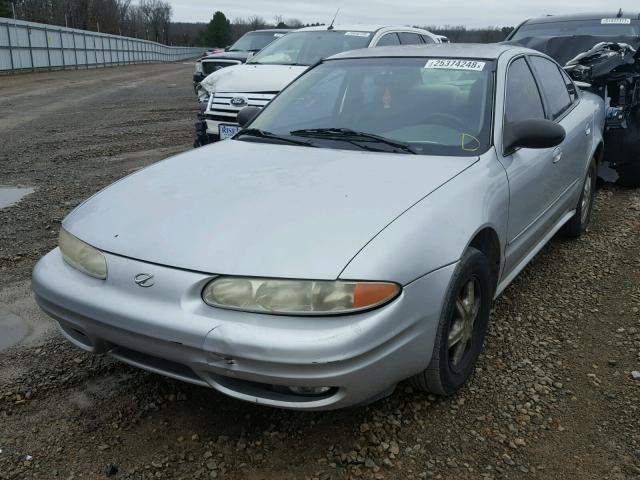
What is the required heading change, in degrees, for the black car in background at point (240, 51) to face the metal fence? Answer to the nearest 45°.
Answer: approximately 90° to its right

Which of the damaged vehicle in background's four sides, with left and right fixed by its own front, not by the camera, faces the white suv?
right

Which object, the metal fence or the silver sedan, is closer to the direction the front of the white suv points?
the silver sedan

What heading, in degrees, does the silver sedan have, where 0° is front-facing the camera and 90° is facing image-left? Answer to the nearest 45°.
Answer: approximately 45°

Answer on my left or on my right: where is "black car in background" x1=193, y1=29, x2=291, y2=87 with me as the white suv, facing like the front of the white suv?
on my right

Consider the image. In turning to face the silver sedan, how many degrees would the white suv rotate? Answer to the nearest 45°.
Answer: approximately 45° to its left

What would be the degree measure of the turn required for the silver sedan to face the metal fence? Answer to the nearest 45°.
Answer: approximately 90° to its right

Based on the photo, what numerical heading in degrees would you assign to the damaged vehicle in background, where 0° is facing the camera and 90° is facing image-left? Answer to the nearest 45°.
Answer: approximately 0°

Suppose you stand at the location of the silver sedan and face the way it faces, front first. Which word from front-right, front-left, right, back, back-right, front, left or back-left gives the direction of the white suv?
back-right
